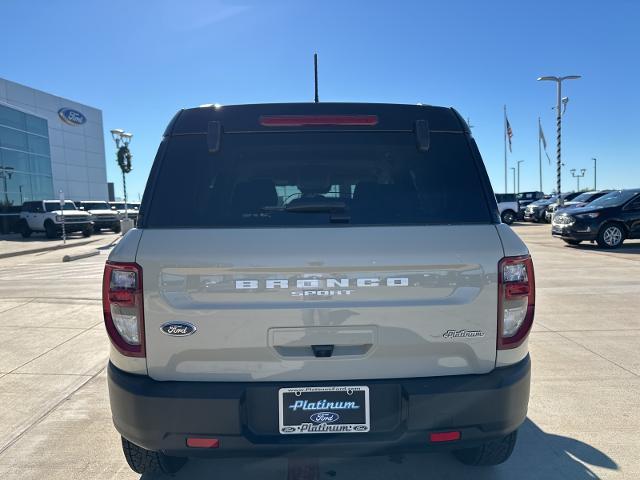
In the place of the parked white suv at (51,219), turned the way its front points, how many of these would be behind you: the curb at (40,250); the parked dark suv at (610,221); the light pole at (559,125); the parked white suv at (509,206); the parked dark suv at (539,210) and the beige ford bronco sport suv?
0

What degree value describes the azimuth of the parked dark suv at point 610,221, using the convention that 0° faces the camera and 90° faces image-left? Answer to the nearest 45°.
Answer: approximately 45°

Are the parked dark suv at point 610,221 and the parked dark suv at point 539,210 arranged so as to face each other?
no

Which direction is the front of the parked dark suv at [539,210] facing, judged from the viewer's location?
facing the viewer and to the left of the viewer

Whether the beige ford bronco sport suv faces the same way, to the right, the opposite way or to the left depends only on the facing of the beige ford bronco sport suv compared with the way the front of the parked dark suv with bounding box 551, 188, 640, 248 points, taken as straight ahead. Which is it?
to the right

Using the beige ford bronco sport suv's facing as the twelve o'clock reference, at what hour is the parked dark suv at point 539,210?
The parked dark suv is roughly at 1 o'clock from the beige ford bronco sport suv.

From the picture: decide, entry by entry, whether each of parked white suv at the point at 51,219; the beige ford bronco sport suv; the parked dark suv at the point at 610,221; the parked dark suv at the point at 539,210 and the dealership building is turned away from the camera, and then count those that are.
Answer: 1

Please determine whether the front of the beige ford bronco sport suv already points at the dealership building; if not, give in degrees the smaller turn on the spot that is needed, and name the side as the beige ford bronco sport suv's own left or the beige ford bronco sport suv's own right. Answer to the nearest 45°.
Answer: approximately 45° to the beige ford bronco sport suv's own left

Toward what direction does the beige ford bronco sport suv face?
away from the camera

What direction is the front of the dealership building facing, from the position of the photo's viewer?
facing the viewer and to the right of the viewer

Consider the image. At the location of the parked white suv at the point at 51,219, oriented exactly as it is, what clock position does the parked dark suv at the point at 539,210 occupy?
The parked dark suv is roughly at 11 o'clock from the parked white suv.

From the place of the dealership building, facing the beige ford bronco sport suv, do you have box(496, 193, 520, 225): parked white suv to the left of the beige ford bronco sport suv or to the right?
left

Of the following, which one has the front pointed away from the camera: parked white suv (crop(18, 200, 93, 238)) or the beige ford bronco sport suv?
the beige ford bronco sport suv

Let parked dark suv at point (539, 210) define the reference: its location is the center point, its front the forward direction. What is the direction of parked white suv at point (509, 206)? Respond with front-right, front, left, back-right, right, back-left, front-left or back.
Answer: front

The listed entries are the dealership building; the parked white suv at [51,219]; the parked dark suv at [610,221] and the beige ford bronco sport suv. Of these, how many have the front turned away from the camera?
1

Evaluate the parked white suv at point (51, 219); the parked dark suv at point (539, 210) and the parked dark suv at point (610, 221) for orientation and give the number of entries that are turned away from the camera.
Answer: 0
